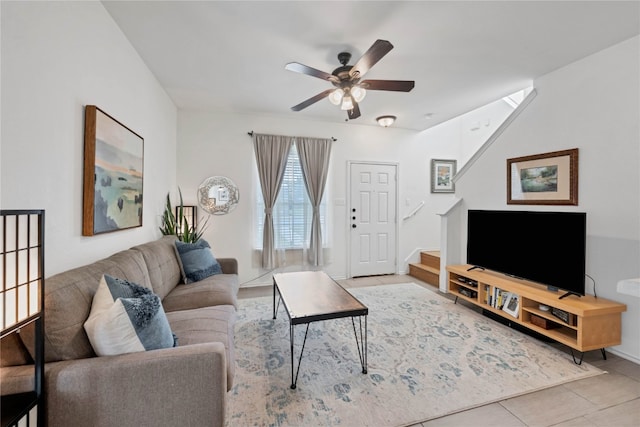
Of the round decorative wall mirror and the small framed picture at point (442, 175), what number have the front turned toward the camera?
2

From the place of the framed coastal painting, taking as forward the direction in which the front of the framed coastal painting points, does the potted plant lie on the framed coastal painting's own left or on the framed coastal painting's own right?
on the framed coastal painting's own left

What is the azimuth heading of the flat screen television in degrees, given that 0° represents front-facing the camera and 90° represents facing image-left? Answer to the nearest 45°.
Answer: approximately 45°

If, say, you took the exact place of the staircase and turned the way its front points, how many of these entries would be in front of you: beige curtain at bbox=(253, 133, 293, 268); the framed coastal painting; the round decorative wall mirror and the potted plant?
4

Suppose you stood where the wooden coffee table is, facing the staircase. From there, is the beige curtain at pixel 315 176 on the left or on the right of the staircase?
left

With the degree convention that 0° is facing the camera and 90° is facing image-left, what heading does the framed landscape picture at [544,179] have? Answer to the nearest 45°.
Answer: approximately 45°

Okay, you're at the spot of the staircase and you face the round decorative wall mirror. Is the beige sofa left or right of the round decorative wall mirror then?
left

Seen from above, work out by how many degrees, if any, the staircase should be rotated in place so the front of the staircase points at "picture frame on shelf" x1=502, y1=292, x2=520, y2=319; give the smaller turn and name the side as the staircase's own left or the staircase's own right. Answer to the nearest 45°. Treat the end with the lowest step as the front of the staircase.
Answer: approximately 90° to the staircase's own left

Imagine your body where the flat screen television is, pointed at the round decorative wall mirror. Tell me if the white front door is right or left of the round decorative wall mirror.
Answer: right

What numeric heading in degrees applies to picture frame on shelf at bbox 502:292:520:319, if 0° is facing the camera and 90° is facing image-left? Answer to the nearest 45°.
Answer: approximately 45°

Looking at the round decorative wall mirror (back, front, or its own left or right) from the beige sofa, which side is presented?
front

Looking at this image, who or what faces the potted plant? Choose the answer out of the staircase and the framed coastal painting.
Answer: the staircase

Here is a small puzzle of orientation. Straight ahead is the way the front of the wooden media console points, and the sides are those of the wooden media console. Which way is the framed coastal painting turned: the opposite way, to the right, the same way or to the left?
the opposite way
